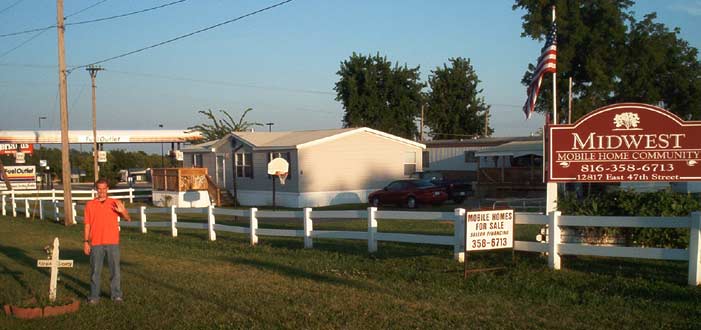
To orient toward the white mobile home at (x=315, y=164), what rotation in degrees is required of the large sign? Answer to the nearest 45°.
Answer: approximately 135° to its right

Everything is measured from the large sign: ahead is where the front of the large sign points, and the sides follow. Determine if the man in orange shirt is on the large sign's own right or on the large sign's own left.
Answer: on the large sign's own right

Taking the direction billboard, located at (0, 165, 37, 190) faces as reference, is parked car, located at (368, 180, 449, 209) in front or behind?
in front

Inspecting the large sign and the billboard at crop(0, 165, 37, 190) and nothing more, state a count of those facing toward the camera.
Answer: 2
